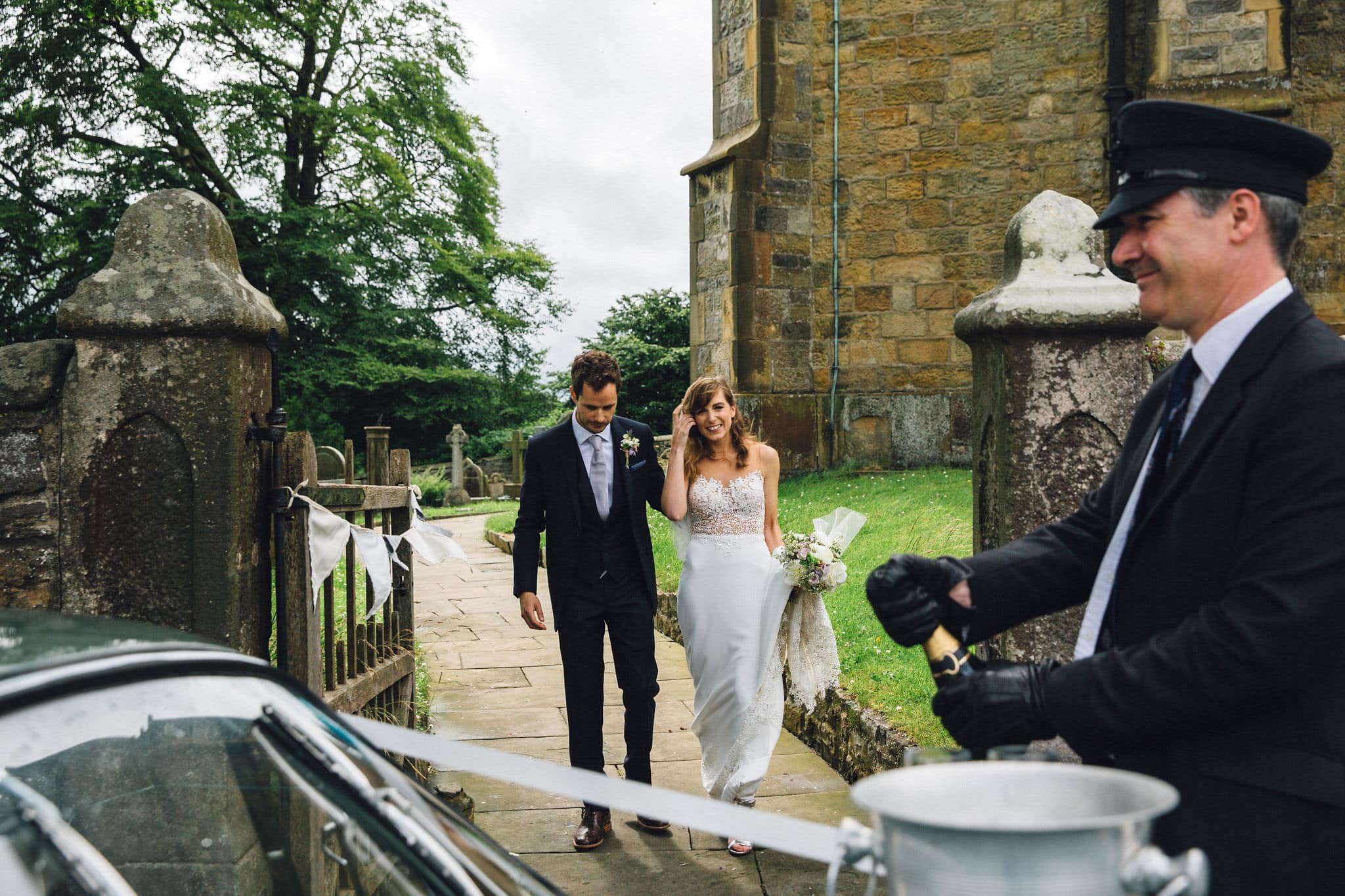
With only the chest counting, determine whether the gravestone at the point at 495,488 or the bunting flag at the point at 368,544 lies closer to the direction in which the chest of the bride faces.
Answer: the bunting flag

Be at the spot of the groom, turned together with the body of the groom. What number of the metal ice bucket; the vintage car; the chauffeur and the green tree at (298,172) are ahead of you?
3

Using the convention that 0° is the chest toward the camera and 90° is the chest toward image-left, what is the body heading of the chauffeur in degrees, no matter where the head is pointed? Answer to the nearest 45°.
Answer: approximately 90°

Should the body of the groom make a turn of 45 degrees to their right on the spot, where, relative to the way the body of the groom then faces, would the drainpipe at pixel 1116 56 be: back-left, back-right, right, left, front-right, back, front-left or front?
back

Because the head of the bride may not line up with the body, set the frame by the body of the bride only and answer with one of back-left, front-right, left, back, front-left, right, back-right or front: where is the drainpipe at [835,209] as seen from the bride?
back

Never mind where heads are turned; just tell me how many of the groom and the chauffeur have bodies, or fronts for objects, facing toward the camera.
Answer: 1

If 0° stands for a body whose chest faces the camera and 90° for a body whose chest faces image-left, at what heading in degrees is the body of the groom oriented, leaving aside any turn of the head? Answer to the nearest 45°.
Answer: approximately 0°
